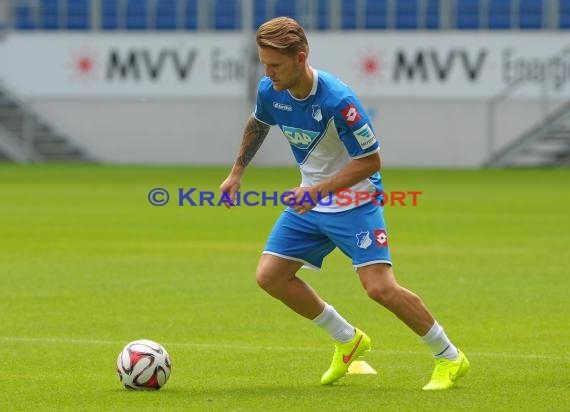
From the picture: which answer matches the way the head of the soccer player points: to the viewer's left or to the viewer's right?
to the viewer's left

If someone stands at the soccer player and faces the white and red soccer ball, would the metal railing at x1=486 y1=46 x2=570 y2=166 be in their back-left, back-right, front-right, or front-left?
back-right

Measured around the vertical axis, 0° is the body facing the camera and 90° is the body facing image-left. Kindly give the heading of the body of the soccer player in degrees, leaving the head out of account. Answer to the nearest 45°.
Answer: approximately 45°

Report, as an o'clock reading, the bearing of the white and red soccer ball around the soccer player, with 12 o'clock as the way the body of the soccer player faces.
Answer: The white and red soccer ball is roughly at 1 o'clock from the soccer player.

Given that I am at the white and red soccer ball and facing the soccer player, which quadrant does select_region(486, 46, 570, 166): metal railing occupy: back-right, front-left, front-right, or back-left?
front-left

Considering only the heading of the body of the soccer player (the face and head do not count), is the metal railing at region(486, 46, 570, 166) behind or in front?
behind

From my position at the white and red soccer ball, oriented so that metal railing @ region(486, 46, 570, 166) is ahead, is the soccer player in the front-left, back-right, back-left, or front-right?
front-right

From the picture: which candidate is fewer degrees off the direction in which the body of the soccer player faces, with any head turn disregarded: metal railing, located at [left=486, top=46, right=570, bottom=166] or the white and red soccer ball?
the white and red soccer ball
